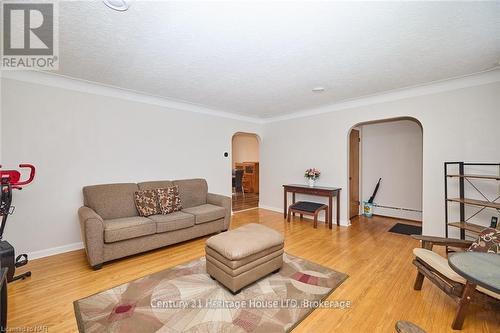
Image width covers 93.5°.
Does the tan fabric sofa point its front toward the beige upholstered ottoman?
yes

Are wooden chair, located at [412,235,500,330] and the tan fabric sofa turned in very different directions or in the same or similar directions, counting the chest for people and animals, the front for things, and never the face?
very different directions

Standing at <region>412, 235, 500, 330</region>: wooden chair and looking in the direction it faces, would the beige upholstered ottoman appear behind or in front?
in front

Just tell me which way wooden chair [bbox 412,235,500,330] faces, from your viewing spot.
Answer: facing the viewer and to the left of the viewer

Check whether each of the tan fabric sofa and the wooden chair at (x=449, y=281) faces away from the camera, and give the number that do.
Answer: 0

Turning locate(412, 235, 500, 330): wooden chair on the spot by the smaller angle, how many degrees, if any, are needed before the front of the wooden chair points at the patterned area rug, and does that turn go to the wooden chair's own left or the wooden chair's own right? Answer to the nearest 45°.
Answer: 0° — it already faces it

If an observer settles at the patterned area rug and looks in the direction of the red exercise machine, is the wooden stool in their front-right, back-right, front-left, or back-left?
back-right

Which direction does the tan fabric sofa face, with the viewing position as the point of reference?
facing the viewer and to the right of the viewer

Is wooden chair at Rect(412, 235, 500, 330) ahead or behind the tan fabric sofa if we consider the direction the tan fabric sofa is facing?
ahead

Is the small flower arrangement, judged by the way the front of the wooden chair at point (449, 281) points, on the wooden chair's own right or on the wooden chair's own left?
on the wooden chair's own right

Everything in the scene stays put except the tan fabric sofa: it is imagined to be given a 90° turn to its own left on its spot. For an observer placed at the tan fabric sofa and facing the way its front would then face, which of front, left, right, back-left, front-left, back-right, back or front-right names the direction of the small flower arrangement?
front-right

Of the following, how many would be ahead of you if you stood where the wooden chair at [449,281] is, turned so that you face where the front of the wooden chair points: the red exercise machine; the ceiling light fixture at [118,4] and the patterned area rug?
3

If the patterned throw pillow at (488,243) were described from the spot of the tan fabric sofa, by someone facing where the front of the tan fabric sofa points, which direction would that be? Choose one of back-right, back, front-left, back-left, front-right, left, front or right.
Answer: front

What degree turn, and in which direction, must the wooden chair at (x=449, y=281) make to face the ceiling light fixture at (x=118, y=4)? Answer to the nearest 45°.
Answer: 0° — it already faces it
